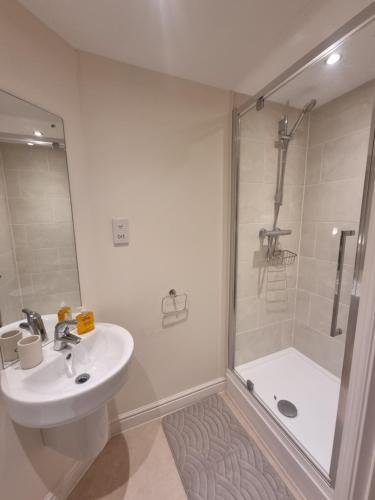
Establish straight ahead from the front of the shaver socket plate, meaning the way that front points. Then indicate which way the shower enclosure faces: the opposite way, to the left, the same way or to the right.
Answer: to the right

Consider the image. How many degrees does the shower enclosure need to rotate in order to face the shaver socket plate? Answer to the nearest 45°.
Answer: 0° — it already faces it

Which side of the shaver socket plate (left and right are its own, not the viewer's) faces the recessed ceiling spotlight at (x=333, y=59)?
left

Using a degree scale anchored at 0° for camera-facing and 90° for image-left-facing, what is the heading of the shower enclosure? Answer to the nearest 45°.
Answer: approximately 45°

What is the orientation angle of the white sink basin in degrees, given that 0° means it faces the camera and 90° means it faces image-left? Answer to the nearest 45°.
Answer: approximately 315°

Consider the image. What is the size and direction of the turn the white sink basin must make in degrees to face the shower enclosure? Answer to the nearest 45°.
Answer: approximately 45° to its left

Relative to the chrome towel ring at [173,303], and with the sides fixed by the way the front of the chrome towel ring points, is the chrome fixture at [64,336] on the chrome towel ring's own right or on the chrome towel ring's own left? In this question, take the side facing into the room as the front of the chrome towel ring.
on the chrome towel ring's own right
